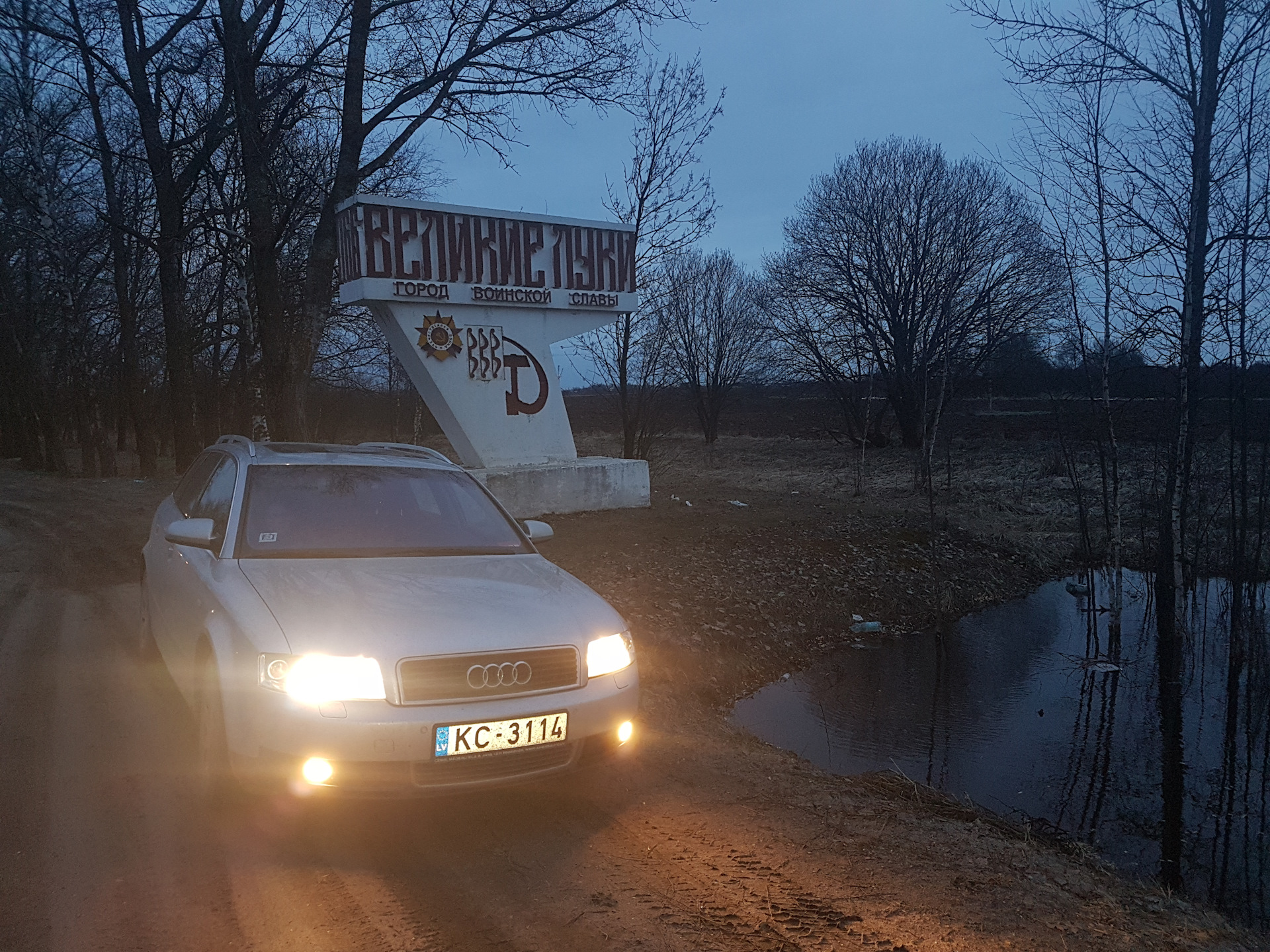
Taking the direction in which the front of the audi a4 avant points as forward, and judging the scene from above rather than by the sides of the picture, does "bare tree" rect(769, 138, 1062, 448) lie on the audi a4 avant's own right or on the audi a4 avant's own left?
on the audi a4 avant's own left

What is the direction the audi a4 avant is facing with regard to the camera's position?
facing the viewer and to the right of the viewer

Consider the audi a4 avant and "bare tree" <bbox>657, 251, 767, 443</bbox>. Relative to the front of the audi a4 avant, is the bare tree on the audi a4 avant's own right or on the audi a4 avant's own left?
on the audi a4 avant's own left

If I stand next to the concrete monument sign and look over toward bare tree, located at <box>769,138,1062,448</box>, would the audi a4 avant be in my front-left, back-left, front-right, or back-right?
back-right

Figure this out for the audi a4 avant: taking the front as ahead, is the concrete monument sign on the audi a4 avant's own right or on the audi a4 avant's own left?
on the audi a4 avant's own left
